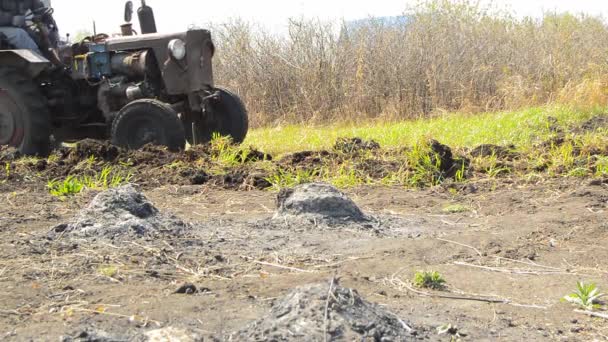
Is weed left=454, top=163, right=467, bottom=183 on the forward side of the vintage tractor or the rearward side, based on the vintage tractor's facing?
on the forward side

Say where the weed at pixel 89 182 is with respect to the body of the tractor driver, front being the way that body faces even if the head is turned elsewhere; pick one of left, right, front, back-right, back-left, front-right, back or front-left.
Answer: right

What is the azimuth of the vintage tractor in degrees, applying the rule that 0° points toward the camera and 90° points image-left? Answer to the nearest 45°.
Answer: approximately 315°

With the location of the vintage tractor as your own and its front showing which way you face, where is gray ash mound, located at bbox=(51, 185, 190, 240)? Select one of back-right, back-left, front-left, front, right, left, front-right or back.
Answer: front-right

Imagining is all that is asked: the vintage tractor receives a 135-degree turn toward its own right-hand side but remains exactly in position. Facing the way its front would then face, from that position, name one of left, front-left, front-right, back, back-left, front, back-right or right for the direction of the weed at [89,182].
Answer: left

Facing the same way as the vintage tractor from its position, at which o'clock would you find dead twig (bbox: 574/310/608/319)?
The dead twig is roughly at 1 o'clock from the vintage tractor.

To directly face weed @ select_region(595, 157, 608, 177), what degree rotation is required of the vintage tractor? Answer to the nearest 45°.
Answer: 0° — it already faces it

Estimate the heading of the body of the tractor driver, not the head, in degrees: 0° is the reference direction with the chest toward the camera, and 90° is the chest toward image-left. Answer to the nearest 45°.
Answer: approximately 270°

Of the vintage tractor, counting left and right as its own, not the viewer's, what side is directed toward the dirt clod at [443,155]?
front

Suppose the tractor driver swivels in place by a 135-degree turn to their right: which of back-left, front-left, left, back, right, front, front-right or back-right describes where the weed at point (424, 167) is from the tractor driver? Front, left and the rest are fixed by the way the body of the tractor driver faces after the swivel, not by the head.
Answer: left
